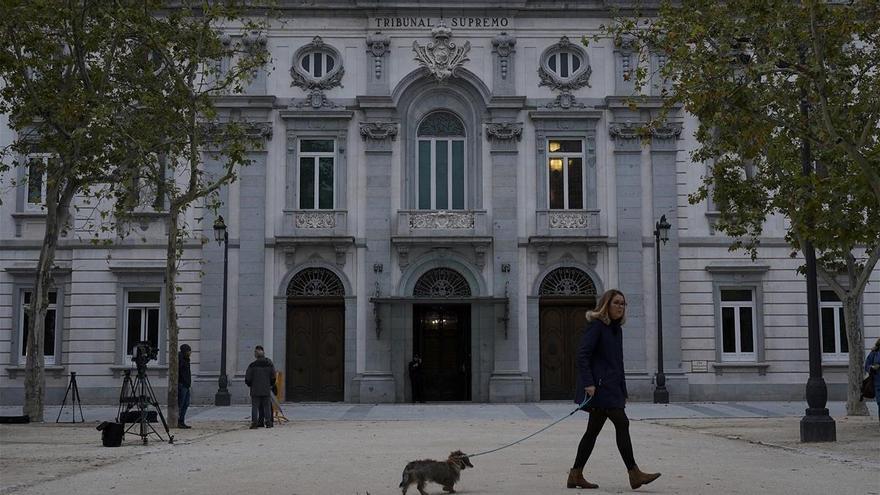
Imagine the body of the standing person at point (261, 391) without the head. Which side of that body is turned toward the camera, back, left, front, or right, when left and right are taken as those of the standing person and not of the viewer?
back

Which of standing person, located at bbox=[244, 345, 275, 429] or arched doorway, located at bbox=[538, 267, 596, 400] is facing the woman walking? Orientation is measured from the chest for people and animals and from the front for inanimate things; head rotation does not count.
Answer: the arched doorway

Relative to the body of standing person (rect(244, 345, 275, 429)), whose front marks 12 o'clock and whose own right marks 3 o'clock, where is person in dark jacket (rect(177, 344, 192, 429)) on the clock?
The person in dark jacket is roughly at 9 o'clock from the standing person.

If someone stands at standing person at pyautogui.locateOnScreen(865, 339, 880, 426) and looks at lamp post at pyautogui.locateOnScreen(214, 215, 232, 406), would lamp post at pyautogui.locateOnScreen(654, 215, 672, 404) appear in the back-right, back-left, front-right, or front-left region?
front-right

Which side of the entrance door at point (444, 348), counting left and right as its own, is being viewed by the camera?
front

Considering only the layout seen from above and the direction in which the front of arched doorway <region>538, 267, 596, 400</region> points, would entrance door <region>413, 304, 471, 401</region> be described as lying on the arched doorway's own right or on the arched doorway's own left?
on the arched doorway's own right
